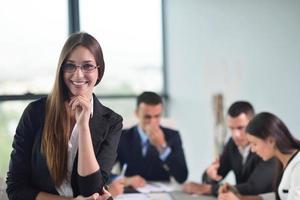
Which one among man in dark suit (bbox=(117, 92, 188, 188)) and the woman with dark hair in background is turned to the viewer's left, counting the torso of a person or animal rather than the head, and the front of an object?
the woman with dark hair in background

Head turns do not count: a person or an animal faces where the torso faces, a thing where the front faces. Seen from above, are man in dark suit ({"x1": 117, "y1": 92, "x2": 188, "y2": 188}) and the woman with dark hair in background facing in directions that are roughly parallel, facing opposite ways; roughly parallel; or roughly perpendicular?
roughly perpendicular

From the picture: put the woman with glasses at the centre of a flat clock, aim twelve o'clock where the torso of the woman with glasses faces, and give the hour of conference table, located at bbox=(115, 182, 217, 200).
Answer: The conference table is roughly at 7 o'clock from the woman with glasses.

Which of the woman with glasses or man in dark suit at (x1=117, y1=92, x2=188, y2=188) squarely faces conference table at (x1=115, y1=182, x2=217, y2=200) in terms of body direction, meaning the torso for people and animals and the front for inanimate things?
the man in dark suit

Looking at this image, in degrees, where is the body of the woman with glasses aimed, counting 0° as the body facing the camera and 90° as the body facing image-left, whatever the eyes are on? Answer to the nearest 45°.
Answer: approximately 0°

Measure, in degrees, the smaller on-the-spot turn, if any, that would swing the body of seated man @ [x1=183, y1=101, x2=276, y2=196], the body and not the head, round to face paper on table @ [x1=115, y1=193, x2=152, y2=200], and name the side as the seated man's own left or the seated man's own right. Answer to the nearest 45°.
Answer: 0° — they already face it

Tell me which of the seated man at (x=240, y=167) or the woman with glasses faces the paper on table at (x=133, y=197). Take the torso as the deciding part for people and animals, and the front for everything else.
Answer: the seated man

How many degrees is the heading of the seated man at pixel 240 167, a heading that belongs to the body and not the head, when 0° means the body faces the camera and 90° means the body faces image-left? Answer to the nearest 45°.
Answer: approximately 45°

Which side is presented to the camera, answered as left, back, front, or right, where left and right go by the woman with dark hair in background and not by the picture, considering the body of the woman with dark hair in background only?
left

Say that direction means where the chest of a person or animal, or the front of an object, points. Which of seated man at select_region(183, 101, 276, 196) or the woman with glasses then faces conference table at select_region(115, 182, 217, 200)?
the seated man

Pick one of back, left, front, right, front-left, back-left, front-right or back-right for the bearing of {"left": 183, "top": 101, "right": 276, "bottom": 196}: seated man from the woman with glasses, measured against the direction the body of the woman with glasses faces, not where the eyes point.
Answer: back-left
